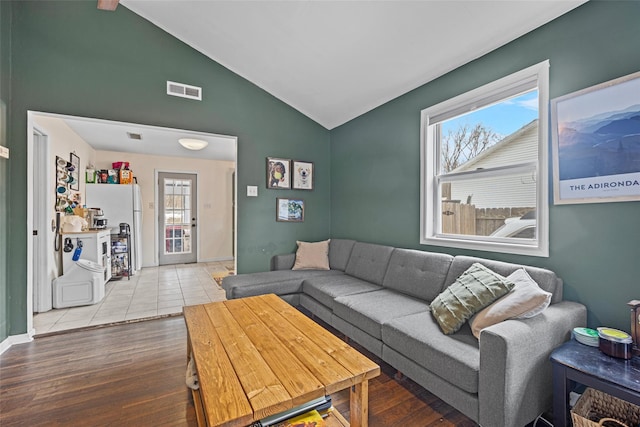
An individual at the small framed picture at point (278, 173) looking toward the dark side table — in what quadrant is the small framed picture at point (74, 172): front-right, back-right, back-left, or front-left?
back-right

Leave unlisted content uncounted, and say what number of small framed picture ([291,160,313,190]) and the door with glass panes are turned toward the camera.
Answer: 2

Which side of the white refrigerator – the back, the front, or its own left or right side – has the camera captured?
right

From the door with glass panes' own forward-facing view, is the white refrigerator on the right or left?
on its right

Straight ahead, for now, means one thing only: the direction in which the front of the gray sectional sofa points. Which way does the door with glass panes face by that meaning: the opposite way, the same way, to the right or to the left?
to the left

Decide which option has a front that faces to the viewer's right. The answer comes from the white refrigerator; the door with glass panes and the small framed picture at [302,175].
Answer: the white refrigerator

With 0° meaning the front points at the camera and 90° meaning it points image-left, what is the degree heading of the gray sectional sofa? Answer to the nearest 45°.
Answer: approximately 45°

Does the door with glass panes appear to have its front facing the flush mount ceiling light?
yes

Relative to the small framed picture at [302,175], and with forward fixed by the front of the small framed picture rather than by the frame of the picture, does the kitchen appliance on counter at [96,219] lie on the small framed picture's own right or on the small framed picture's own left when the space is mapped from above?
on the small framed picture's own right

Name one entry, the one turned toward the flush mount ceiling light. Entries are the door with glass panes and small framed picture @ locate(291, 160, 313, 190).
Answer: the door with glass panes

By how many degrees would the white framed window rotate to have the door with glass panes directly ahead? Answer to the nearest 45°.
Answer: approximately 45° to its right
